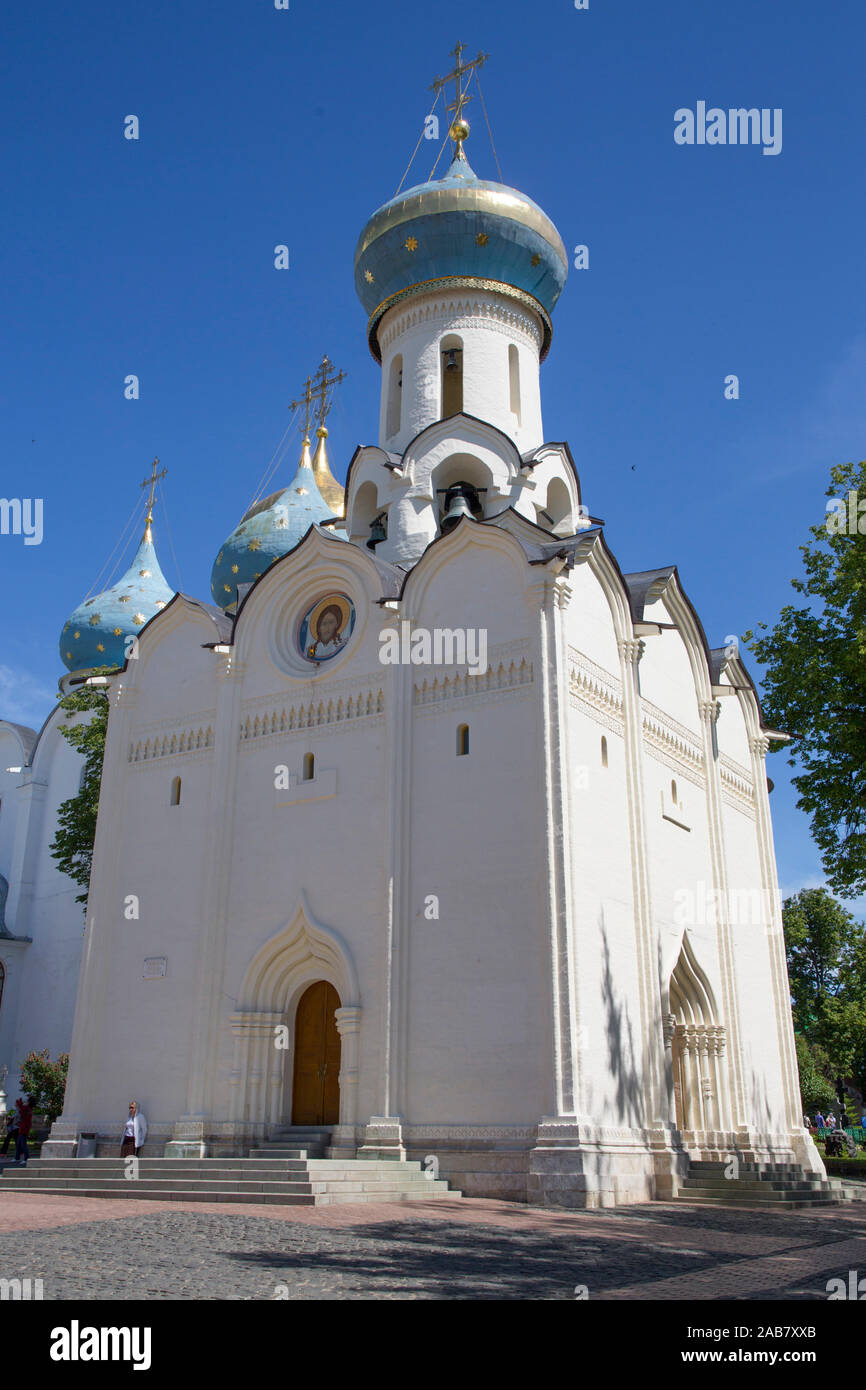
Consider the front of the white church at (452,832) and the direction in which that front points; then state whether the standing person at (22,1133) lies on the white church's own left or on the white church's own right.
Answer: on the white church's own right

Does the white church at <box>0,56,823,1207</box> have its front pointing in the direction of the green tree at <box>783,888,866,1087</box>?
no

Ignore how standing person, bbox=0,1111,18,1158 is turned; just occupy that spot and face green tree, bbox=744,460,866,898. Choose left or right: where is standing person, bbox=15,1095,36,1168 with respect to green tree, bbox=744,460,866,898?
right

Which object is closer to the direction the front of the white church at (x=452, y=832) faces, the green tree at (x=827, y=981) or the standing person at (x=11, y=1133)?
the standing person

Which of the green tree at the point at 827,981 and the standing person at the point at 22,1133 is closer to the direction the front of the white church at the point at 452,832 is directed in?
the standing person

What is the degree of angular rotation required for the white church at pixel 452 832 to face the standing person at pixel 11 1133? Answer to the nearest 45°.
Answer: approximately 90° to its right

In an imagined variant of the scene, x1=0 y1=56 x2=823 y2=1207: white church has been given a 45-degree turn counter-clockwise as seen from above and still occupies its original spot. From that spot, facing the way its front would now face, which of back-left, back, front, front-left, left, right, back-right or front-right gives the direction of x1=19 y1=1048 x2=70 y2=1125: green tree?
back-right

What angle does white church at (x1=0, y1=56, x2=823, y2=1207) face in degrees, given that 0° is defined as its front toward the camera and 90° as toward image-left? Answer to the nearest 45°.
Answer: approximately 45°
